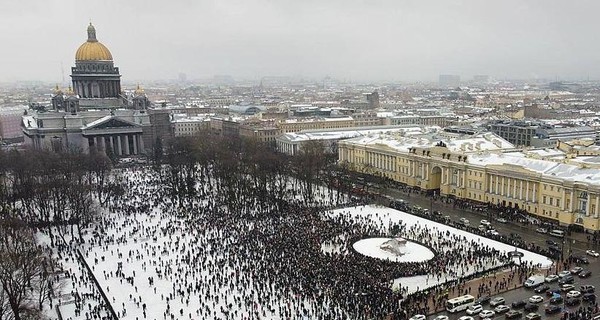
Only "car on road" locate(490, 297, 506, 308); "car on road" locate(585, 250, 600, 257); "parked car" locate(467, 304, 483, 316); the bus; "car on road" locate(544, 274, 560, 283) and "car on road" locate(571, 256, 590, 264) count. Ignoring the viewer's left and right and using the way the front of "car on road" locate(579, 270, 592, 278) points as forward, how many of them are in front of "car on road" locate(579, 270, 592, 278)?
4

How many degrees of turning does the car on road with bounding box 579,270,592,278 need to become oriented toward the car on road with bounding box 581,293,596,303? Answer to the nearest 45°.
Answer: approximately 45° to its left

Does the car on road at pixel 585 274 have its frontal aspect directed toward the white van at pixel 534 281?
yes

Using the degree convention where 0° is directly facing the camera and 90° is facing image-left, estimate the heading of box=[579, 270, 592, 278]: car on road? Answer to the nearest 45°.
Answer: approximately 45°

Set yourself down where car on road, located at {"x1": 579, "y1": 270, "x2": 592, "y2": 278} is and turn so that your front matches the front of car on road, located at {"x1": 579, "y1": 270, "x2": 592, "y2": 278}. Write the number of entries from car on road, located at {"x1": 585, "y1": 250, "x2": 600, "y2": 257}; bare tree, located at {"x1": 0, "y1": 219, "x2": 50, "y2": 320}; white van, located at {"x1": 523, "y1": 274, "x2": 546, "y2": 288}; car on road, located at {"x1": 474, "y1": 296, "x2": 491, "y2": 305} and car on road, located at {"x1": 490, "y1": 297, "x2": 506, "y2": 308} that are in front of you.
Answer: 4

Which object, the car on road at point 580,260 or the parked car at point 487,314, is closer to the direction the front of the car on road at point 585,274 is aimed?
the parked car

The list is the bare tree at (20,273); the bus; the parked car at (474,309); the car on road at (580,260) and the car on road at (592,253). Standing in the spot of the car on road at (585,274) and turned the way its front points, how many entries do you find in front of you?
3

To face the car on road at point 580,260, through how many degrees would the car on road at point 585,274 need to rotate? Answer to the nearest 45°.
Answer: approximately 135° to its right

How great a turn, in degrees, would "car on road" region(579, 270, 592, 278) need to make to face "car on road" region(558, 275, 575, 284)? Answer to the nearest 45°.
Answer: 0° — it already faces it
